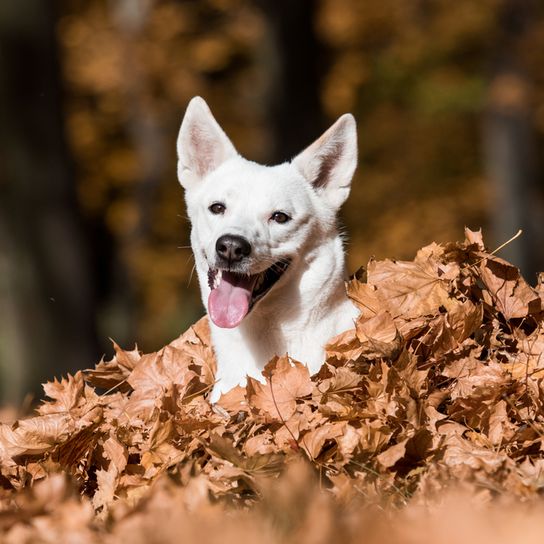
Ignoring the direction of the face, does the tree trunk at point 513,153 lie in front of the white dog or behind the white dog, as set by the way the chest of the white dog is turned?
behind

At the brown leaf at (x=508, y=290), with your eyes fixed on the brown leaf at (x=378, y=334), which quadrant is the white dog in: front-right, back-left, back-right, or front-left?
front-right

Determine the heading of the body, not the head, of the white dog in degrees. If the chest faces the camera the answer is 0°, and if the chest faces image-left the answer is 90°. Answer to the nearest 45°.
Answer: approximately 45°

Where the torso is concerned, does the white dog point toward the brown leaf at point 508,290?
no

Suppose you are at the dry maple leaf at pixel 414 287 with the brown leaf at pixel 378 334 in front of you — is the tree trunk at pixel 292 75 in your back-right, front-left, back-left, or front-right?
back-right

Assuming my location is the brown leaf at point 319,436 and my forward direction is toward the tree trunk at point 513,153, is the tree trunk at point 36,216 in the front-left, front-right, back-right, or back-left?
front-left

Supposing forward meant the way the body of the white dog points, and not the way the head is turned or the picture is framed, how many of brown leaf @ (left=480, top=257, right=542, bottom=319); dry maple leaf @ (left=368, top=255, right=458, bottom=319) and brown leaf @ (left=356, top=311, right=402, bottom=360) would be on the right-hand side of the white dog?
0

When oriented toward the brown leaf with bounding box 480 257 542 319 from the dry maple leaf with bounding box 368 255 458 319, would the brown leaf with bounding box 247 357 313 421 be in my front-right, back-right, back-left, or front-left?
back-right

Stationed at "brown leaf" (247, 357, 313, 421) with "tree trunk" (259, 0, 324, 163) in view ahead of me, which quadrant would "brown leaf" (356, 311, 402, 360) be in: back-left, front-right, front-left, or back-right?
front-right

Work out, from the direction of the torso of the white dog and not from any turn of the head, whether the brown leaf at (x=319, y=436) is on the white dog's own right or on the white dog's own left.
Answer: on the white dog's own left

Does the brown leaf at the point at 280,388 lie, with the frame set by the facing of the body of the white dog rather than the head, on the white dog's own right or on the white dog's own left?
on the white dog's own left

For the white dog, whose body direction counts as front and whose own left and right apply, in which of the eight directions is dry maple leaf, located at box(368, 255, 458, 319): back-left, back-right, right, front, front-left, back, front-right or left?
left

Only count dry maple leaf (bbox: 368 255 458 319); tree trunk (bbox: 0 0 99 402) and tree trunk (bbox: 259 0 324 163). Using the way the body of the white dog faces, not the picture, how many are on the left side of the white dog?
1

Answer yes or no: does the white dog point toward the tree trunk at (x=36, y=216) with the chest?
no

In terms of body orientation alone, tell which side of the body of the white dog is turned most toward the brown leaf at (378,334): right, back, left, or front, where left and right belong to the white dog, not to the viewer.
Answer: left

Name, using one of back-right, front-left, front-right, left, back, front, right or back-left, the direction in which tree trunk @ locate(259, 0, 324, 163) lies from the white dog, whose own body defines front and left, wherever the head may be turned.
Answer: back-right
